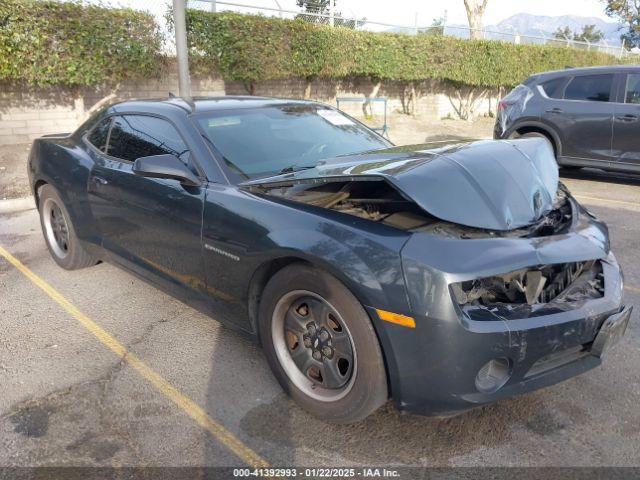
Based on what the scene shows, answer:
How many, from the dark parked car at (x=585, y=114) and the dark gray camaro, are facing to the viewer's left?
0

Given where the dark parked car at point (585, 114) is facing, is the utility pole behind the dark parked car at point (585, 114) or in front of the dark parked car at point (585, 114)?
behind

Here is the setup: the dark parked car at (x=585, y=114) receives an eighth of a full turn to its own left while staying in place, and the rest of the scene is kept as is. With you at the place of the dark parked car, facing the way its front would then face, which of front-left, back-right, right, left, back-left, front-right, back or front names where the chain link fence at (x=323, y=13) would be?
left

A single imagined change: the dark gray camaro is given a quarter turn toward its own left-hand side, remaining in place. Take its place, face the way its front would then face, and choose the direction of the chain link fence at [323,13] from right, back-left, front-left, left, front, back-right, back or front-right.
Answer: front-left

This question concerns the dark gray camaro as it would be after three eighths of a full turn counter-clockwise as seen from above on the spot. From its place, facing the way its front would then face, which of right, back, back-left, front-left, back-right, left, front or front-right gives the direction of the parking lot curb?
front-left

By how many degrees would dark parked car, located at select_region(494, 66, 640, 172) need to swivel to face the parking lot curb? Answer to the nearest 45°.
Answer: approximately 135° to its right

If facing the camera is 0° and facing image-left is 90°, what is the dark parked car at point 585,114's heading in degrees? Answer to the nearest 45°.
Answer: approximately 270°

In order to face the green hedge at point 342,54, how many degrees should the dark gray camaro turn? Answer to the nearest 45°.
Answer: approximately 135° to its left

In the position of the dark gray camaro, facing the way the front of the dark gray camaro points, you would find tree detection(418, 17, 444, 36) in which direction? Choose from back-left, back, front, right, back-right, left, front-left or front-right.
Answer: back-left

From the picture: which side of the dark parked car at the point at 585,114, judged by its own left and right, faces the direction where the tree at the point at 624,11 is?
left
